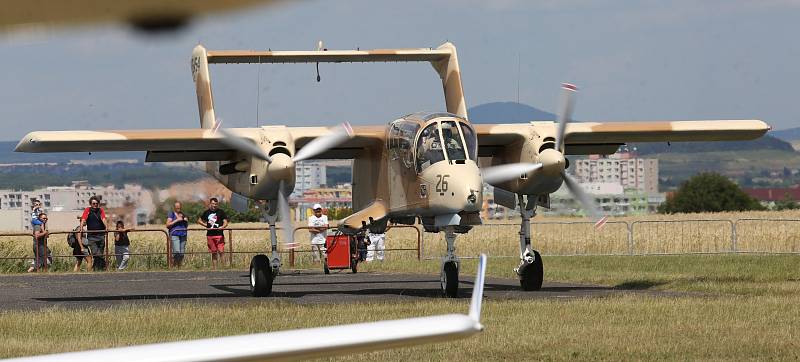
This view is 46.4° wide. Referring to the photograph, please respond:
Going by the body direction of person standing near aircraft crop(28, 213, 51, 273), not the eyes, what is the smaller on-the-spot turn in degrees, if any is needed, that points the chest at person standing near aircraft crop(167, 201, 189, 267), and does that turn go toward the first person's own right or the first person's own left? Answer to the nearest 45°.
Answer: approximately 45° to the first person's own left

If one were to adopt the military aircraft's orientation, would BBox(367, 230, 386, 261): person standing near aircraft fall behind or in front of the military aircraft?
behind

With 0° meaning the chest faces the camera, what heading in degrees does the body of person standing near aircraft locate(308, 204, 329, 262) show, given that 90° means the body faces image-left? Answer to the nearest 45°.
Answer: approximately 0°

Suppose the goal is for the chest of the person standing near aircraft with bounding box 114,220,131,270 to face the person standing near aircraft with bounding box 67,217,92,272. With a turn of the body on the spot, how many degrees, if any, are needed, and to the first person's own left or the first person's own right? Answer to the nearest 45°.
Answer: approximately 90° to the first person's own right

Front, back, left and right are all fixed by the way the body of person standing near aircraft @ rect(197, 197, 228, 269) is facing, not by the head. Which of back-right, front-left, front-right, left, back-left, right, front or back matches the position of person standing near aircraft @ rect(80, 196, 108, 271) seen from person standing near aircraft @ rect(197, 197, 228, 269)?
right

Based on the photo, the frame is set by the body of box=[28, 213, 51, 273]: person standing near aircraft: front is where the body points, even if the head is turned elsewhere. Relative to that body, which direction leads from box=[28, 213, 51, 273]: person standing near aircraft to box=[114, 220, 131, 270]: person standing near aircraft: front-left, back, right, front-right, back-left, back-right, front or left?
front-left

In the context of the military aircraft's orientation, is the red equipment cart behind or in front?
behind

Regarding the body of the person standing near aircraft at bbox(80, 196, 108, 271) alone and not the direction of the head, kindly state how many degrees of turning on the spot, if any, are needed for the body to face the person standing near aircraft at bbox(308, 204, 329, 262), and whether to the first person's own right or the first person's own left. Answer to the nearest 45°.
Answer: approximately 90° to the first person's own left

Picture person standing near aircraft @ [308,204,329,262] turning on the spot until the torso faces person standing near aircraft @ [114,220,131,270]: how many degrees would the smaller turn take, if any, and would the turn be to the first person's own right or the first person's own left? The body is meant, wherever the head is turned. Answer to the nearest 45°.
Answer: approximately 90° to the first person's own right
